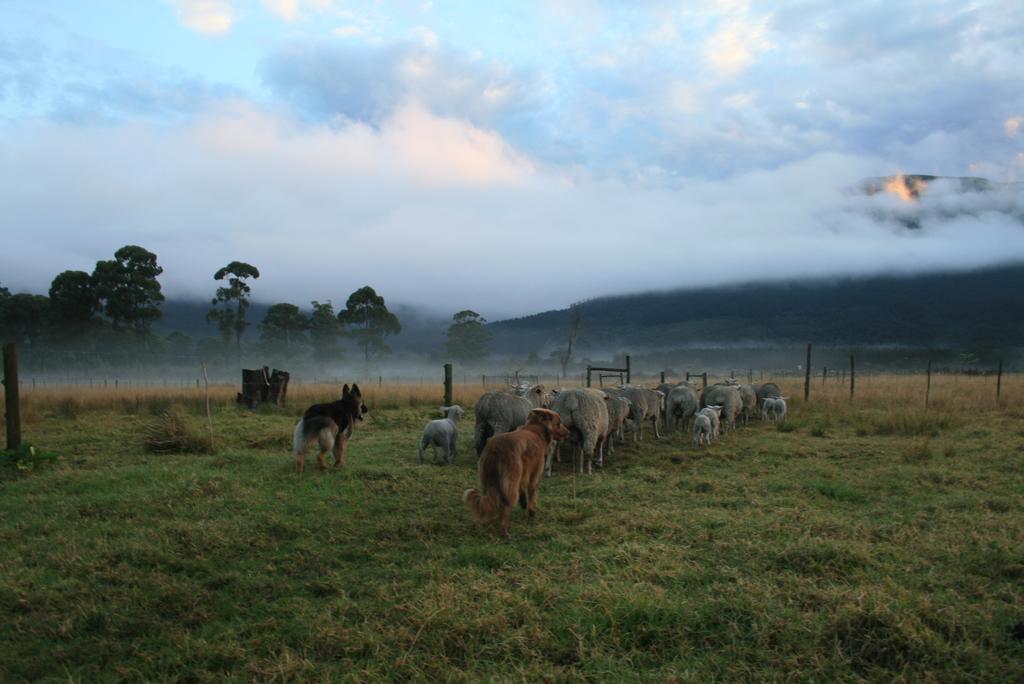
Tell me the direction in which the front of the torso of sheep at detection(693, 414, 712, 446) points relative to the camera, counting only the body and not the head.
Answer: away from the camera

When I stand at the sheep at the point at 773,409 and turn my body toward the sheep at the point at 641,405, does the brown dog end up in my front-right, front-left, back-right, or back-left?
front-left

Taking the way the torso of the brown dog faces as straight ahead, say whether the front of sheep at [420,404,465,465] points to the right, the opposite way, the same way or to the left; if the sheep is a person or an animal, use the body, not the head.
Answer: the same way

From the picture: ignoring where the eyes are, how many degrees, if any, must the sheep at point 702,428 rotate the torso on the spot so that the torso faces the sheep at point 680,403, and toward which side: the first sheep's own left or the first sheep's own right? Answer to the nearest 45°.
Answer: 0° — it already faces it

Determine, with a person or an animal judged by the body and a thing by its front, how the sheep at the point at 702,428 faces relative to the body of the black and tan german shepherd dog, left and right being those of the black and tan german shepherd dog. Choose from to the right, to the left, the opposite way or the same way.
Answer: the same way

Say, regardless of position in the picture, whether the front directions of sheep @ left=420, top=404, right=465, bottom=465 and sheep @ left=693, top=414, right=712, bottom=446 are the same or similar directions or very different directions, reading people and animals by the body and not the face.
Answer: same or similar directions

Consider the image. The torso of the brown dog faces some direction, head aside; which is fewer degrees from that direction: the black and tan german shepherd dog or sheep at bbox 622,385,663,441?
the sheep

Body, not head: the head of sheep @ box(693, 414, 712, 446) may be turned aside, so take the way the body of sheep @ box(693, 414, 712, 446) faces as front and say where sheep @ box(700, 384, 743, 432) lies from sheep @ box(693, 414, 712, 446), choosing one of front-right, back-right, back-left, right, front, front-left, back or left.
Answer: front

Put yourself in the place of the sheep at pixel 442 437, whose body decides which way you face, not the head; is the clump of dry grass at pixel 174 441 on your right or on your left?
on your left

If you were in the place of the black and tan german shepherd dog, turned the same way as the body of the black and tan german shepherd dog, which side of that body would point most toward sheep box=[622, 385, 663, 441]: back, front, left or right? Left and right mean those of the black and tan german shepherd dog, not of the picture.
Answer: front

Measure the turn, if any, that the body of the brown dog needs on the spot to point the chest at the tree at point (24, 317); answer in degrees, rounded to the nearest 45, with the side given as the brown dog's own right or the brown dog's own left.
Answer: approximately 90° to the brown dog's own left

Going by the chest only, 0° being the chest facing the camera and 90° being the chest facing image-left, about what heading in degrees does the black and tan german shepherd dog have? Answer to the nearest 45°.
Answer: approximately 225°

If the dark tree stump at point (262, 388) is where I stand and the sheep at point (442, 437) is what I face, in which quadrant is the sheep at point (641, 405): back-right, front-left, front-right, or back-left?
front-left

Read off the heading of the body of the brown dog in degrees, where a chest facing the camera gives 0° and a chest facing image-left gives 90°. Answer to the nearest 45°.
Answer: approximately 225°

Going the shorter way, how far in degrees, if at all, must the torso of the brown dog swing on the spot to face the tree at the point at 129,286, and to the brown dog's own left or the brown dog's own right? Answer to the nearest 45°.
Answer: approximately 90° to the brown dog's own left

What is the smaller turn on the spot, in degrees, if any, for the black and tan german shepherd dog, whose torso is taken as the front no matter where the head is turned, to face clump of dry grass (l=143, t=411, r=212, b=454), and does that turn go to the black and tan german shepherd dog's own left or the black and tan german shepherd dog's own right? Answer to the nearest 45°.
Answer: approximately 90° to the black and tan german shepherd dog's own left
